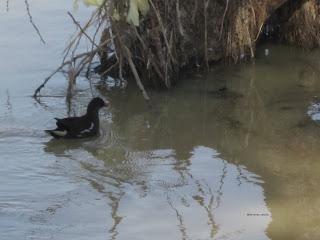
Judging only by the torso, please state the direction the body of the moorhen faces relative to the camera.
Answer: to the viewer's right
